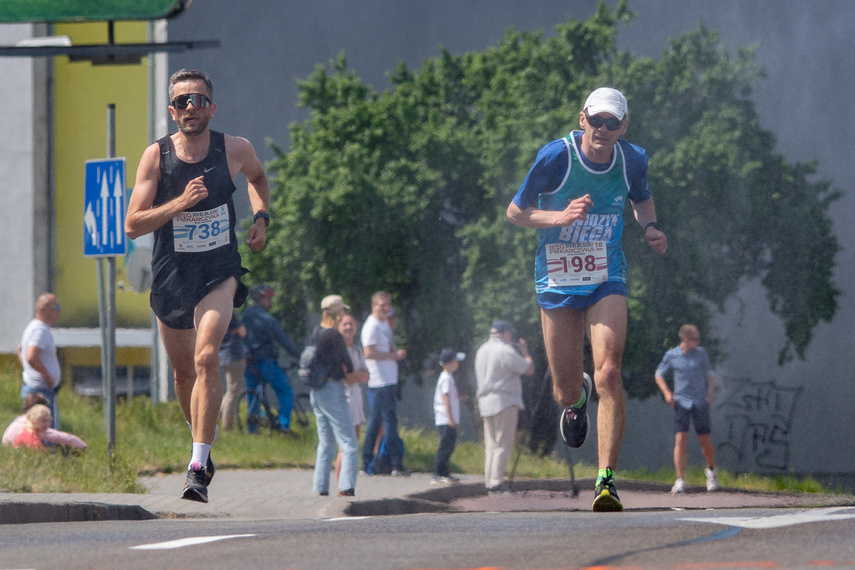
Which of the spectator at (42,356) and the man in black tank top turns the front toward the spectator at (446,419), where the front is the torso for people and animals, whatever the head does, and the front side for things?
the spectator at (42,356)

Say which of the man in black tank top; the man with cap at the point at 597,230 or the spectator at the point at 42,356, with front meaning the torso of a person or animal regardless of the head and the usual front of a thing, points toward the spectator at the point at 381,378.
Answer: the spectator at the point at 42,356

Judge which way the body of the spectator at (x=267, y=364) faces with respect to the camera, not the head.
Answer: to the viewer's right

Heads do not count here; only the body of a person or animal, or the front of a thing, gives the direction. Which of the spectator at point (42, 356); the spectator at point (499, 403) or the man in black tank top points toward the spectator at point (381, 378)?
the spectator at point (42, 356)

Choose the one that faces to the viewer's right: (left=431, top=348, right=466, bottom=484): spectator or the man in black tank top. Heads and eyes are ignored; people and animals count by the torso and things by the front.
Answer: the spectator

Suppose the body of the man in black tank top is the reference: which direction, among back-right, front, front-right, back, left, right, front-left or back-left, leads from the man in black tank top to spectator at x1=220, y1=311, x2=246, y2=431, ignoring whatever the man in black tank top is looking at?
back

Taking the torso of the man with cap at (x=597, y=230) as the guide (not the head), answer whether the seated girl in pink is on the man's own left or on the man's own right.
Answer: on the man's own right

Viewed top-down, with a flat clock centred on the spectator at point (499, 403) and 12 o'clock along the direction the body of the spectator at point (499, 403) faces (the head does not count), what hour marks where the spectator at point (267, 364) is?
the spectator at point (267, 364) is roughly at 9 o'clock from the spectator at point (499, 403).

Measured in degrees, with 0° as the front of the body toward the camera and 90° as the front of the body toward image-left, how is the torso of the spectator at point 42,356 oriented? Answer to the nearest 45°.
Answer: approximately 270°
